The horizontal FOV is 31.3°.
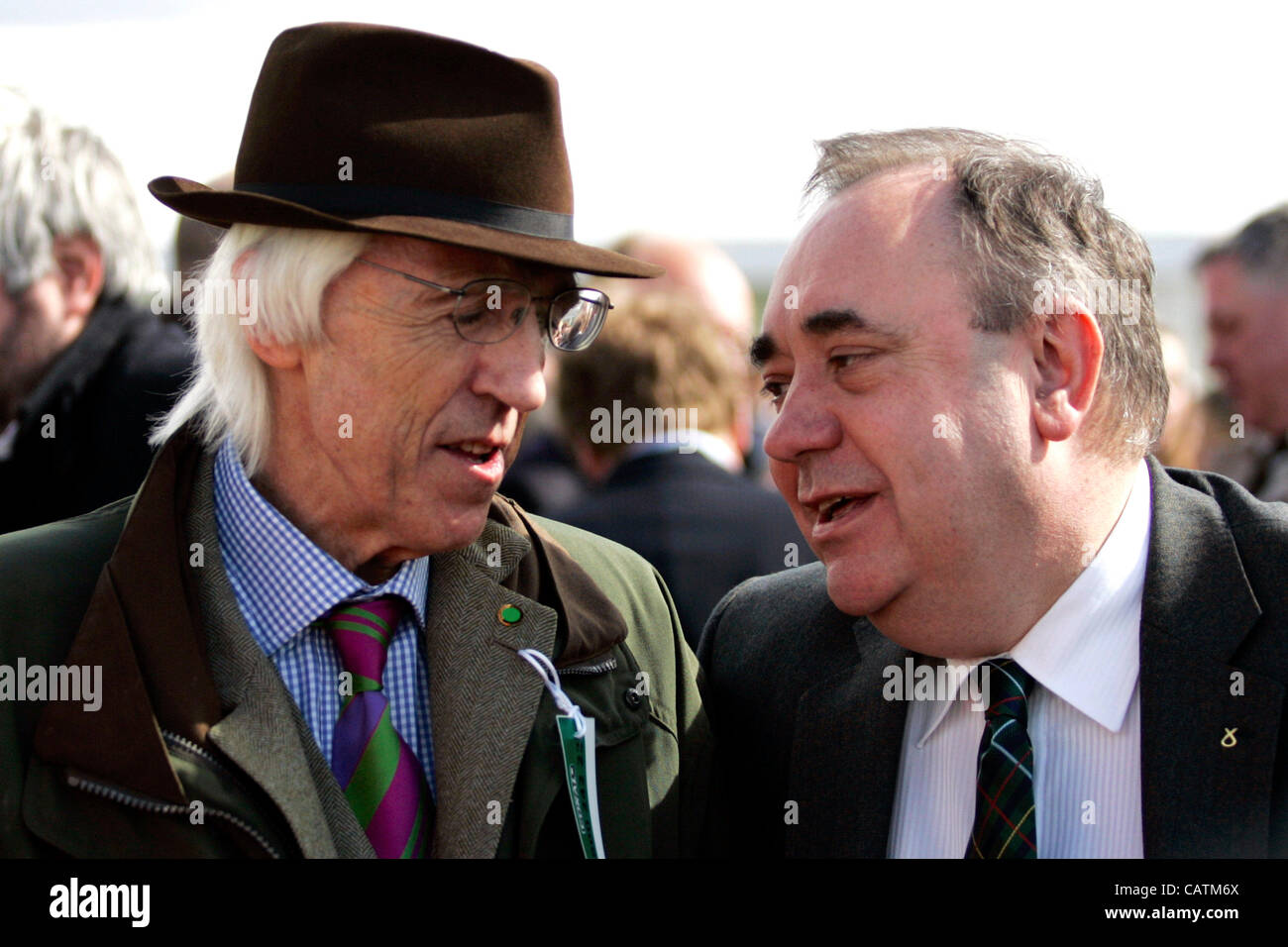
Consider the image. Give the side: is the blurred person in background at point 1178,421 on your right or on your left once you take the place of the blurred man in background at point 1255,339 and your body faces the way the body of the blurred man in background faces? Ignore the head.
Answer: on your right

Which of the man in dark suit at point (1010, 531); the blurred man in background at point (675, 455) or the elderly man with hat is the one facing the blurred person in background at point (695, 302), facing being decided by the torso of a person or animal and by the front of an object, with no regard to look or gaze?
the blurred man in background

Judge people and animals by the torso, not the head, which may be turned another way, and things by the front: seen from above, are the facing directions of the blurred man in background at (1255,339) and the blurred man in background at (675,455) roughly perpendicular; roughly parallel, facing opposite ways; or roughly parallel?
roughly perpendicular

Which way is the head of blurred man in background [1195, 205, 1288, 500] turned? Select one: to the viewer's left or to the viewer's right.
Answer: to the viewer's left

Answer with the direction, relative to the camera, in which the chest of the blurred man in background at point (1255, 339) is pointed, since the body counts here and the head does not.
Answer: to the viewer's left

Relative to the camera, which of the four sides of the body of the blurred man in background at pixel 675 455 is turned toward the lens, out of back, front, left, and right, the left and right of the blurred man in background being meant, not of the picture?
back

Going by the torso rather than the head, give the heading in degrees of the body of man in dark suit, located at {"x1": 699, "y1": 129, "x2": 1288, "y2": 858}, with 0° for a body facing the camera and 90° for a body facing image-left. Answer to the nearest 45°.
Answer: approximately 45°

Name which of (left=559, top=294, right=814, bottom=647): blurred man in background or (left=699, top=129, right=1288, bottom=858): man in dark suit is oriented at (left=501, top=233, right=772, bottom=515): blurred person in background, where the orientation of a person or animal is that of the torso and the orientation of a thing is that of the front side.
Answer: the blurred man in background

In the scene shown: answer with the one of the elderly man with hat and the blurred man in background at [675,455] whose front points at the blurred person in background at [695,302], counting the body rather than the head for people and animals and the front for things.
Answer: the blurred man in background

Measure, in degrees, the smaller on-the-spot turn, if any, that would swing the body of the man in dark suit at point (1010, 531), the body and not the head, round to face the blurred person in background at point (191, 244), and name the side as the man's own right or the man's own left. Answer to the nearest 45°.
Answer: approximately 90° to the man's own right
